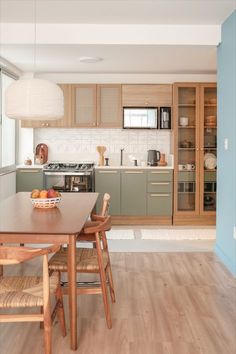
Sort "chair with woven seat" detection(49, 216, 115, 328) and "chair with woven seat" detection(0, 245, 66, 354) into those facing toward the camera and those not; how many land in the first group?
0

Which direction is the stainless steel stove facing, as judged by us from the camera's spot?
facing the viewer

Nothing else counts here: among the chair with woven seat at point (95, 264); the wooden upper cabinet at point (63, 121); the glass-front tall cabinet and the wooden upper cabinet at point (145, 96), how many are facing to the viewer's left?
1

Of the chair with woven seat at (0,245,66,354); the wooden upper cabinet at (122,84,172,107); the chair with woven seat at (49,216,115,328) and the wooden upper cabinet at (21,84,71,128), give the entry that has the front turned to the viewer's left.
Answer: the chair with woven seat at (49,216,115,328)

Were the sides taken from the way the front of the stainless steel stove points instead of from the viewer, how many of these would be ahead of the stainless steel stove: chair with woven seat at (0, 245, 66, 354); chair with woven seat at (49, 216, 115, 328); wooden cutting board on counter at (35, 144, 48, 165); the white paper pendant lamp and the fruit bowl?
4

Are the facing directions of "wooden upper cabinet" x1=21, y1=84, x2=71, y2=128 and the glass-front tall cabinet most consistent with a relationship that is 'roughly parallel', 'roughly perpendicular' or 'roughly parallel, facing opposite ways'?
roughly parallel

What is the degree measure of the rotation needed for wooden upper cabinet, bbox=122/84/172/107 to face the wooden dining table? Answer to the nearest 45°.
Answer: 0° — it already faces it

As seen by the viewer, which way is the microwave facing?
toward the camera

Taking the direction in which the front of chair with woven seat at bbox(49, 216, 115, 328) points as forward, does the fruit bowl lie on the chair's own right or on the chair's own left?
on the chair's own right

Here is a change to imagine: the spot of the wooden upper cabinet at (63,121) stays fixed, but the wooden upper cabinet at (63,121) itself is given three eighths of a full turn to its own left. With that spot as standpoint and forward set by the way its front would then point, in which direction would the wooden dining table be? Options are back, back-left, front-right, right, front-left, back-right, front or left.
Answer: back-right

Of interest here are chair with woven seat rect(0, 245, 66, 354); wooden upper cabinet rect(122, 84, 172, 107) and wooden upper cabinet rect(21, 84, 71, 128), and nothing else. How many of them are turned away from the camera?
1

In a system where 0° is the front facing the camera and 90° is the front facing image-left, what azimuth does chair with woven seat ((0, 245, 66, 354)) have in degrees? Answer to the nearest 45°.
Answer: approximately 180°

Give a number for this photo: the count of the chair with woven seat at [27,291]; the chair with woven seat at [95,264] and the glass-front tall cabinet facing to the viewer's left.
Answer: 1

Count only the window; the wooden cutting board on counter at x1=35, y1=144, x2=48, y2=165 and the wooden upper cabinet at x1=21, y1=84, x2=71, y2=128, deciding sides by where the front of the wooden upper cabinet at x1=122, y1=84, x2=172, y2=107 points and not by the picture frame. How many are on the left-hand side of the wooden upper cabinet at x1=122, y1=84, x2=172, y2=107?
0

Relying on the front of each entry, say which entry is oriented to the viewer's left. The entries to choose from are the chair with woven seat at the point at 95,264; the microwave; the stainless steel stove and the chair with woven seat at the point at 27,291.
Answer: the chair with woven seat at the point at 95,264

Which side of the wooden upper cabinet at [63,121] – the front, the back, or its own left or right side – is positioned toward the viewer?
front

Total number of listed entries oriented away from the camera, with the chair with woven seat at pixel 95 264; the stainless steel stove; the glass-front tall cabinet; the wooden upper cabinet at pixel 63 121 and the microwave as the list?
0

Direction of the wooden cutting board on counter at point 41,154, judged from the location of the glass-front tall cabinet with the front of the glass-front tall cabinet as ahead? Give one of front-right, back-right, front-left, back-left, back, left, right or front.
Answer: right

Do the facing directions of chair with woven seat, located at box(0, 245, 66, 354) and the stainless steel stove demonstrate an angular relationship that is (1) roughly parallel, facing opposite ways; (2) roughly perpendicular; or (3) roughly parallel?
roughly parallel, facing opposite ways

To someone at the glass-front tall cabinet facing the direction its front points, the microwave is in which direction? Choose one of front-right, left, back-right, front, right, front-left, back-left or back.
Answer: right

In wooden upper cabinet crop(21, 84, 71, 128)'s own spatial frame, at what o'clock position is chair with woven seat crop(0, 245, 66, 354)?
The chair with woven seat is roughly at 12 o'clock from the wooden upper cabinet.
